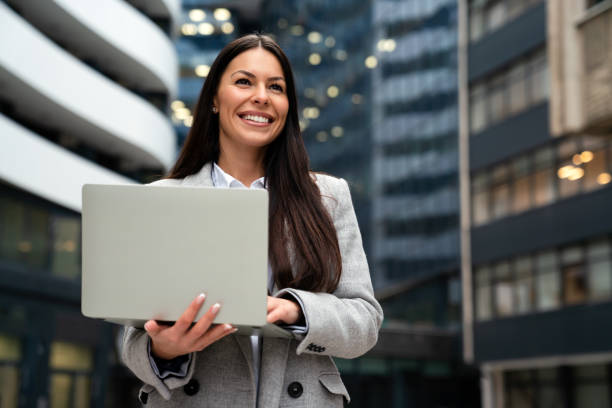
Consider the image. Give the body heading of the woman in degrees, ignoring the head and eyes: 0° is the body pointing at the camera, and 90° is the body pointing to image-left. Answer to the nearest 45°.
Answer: approximately 0°

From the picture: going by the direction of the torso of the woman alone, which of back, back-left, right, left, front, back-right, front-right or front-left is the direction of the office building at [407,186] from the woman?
back

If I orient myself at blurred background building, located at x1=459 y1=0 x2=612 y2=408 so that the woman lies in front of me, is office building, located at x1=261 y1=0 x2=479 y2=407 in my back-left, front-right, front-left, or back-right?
back-right

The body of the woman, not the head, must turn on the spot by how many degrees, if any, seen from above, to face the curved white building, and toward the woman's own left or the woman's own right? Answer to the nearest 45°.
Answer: approximately 180°

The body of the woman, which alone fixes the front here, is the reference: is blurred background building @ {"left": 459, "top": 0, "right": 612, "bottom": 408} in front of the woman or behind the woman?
behind
